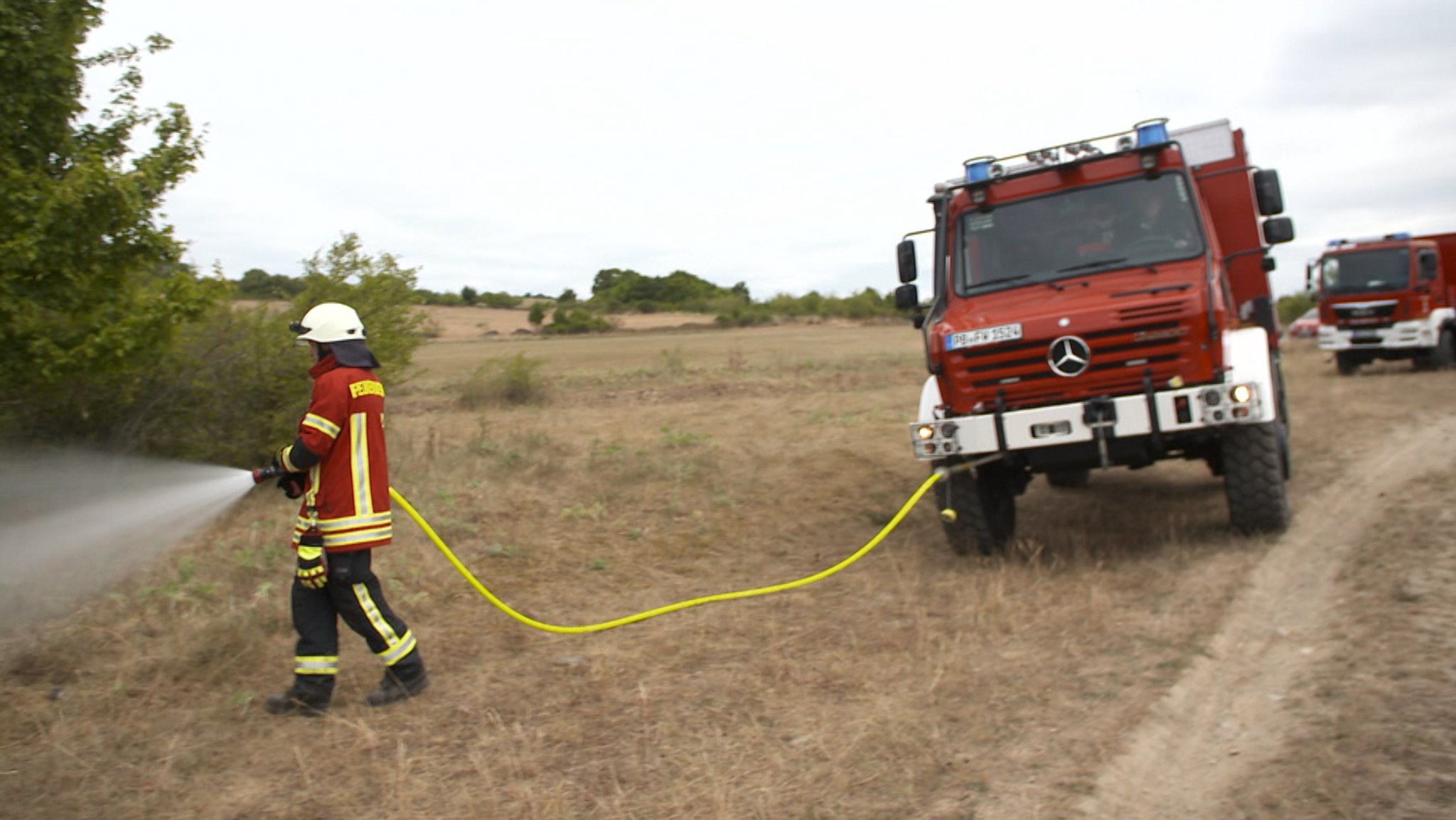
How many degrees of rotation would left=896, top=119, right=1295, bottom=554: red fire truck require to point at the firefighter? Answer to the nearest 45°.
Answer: approximately 45° to its right

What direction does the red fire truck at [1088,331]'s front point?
toward the camera

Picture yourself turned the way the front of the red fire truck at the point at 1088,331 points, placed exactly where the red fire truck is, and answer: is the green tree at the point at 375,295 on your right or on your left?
on your right

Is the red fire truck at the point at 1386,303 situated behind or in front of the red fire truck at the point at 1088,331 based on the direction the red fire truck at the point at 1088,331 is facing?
behind

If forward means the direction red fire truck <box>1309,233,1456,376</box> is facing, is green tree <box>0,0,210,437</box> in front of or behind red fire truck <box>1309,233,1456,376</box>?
in front

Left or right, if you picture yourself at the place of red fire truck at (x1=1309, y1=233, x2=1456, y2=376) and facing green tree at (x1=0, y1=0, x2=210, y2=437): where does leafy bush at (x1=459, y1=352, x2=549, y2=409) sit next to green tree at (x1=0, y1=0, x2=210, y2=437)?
right

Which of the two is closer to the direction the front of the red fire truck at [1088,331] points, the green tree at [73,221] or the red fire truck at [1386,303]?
the green tree

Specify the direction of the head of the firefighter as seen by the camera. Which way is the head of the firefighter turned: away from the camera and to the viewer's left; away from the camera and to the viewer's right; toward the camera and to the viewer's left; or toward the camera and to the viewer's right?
away from the camera and to the viewer's left

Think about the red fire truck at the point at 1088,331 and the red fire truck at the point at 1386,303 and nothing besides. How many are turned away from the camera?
0

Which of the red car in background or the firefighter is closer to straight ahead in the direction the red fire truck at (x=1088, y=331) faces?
the firefighter

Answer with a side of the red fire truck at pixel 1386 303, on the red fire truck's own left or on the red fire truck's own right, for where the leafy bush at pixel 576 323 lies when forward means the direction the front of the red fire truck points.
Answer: on the red fire truck's own right

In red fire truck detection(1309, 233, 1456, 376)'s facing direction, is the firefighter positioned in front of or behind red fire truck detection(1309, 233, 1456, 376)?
in front
